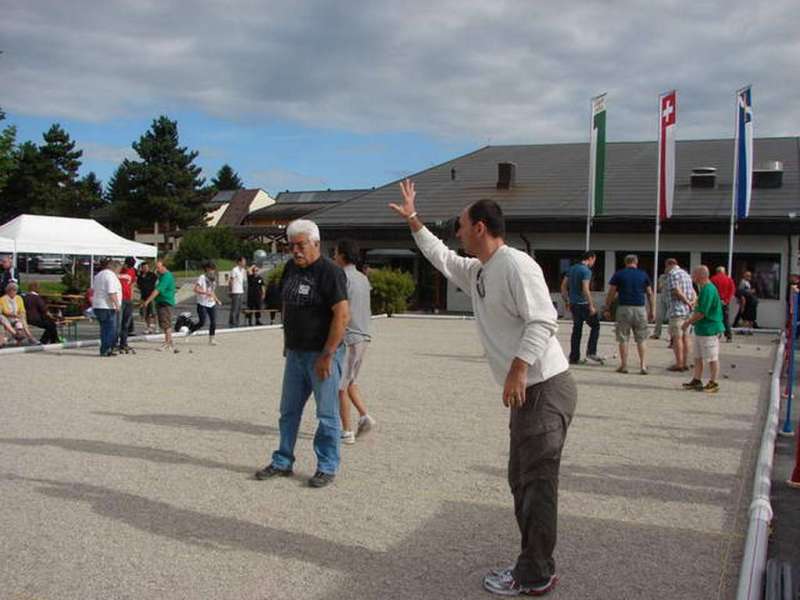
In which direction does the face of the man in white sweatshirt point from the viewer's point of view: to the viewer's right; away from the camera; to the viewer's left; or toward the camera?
to the viewer's left

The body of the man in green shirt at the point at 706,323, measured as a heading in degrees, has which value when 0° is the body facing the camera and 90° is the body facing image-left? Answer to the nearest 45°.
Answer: approximately 90°

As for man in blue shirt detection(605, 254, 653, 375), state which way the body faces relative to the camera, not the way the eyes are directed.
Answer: away from the camera

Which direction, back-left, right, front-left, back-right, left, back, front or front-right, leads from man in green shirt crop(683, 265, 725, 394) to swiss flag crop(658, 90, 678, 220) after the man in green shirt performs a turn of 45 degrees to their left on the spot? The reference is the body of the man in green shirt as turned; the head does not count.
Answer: back-right

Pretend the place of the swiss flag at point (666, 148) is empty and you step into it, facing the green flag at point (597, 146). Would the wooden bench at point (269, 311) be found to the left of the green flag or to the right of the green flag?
left

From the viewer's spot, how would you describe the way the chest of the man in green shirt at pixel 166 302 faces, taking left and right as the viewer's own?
facing to the left of the viewer

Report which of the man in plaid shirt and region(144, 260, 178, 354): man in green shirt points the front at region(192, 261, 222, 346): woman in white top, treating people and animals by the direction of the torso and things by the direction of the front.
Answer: the man in plaid shirt
